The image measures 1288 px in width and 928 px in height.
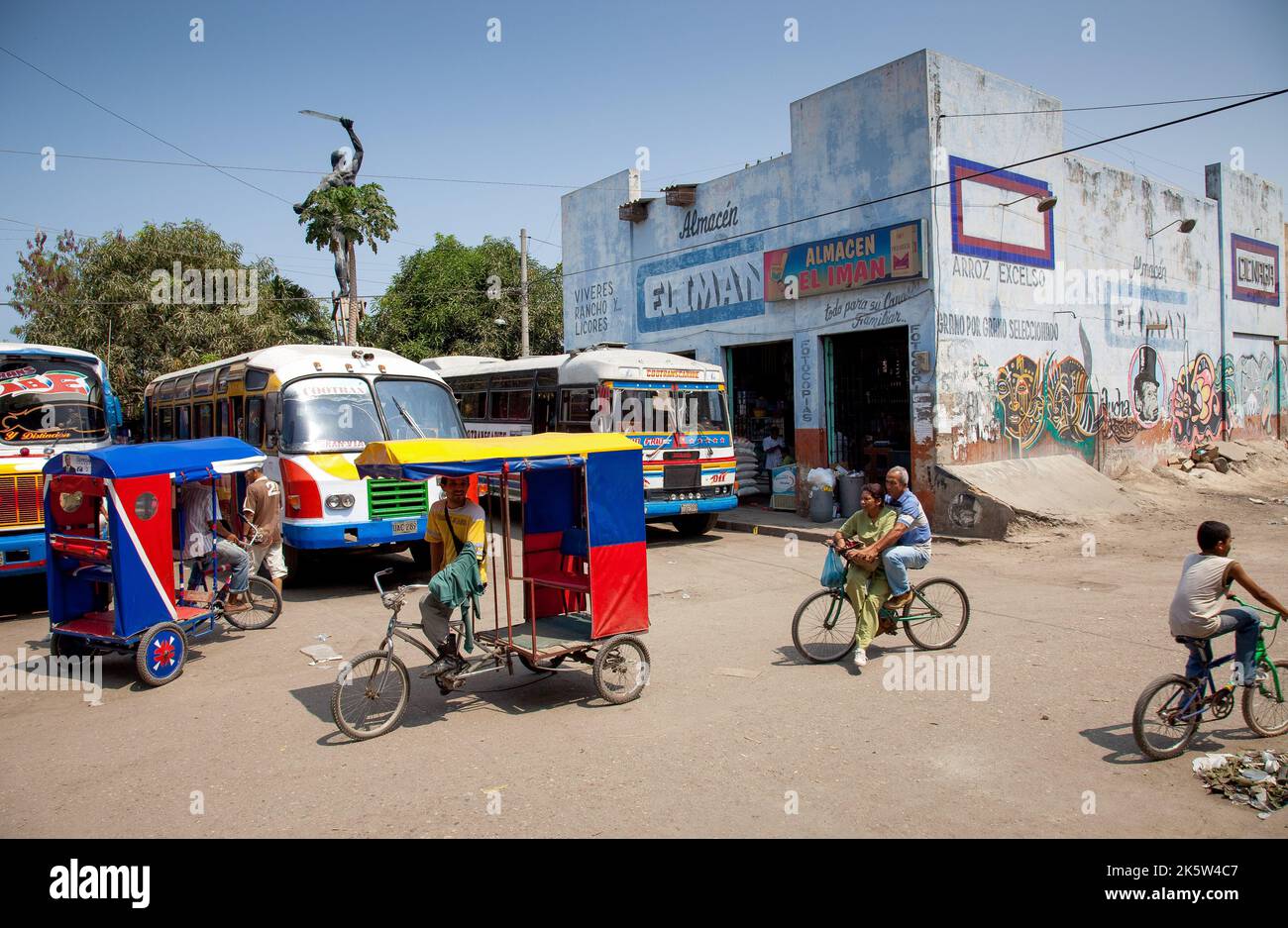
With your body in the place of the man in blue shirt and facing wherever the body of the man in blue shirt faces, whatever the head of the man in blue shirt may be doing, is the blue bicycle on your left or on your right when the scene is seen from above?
on your left

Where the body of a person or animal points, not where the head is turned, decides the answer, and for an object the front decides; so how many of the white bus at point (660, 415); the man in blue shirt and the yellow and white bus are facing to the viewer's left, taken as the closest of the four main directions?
1

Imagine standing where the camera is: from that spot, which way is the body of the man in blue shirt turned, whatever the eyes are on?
to the viewer's left

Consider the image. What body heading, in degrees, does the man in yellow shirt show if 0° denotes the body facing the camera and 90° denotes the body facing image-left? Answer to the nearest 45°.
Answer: approximately 45°

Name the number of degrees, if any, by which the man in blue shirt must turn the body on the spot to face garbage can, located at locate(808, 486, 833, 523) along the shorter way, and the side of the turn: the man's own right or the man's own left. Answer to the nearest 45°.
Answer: approximately 90° to the man's own right

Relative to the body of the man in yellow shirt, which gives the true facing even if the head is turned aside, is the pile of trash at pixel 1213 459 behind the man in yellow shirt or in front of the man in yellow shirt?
behind

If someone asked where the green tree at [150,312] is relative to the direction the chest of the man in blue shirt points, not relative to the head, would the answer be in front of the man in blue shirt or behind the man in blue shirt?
in front

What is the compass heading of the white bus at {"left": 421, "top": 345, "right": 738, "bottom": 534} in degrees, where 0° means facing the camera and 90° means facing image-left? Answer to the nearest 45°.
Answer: approximately 315°

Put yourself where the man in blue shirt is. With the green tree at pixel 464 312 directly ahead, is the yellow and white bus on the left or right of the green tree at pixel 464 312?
left

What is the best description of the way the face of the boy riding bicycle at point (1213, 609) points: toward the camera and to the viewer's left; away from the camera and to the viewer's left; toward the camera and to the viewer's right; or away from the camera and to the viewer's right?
away from the camera and to the viewer's right

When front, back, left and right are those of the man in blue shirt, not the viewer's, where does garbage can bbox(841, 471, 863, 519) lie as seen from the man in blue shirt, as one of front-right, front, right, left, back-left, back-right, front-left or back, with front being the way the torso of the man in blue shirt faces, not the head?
right

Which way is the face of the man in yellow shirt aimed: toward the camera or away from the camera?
toward the camera

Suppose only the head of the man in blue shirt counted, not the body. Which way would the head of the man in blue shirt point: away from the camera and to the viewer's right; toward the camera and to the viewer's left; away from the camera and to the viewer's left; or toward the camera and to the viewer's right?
toward the camera and to the viewer's left
